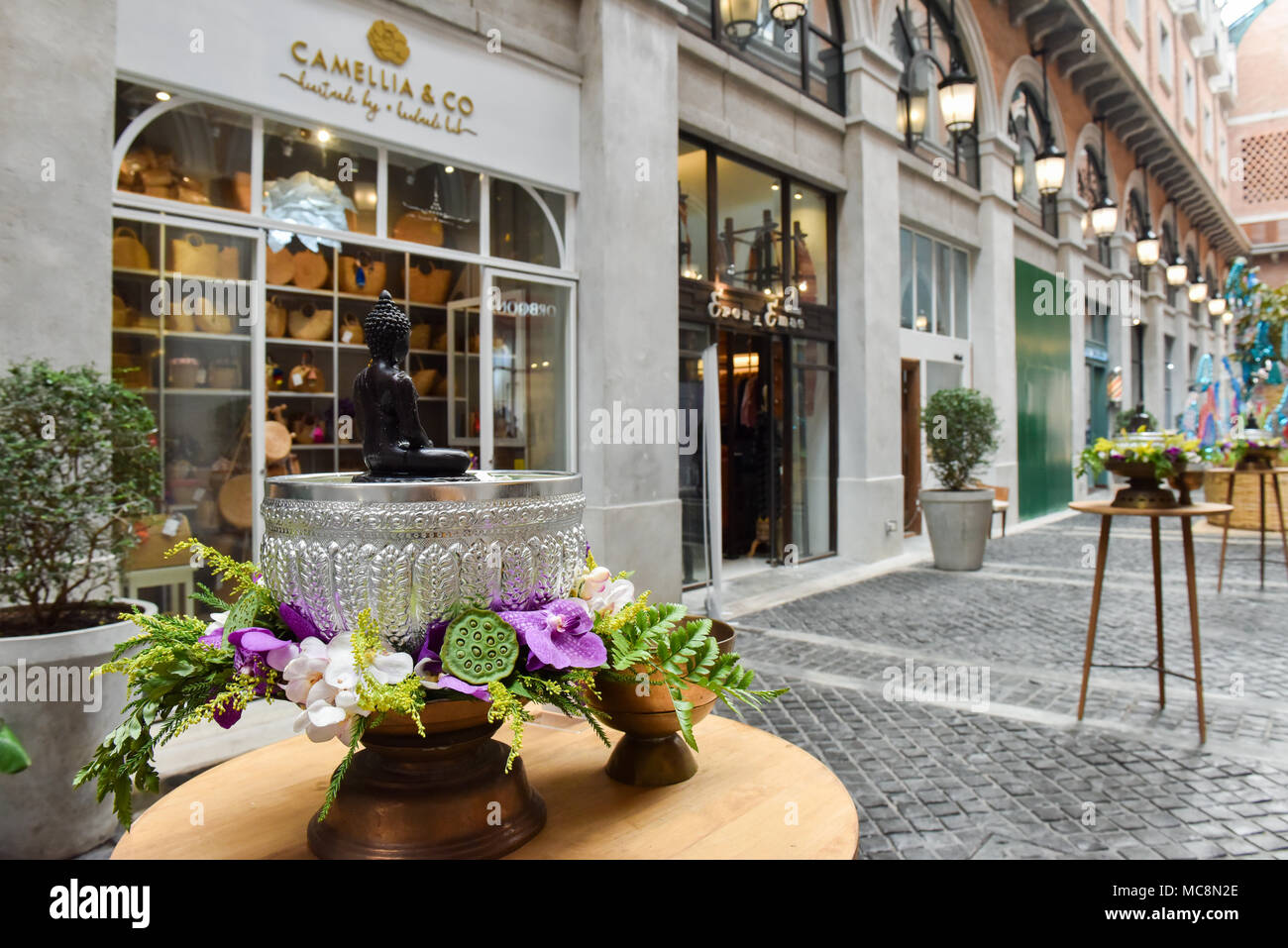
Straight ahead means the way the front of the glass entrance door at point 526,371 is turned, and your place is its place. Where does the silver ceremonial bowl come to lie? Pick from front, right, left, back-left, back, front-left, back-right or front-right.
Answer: front-right

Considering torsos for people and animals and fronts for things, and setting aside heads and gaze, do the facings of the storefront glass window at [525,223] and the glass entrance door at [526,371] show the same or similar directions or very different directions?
same or similar directions

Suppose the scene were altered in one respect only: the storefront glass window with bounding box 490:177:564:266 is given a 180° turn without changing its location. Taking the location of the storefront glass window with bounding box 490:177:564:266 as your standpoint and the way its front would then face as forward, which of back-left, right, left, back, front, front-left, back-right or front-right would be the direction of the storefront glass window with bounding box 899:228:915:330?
right

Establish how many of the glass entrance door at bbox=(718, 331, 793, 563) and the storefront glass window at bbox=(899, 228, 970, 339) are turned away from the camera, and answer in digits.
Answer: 0

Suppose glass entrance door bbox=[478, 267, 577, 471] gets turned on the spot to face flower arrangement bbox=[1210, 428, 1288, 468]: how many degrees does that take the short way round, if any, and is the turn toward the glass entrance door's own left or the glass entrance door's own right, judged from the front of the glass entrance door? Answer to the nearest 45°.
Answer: approximately 45° to the glass entrance door's own left

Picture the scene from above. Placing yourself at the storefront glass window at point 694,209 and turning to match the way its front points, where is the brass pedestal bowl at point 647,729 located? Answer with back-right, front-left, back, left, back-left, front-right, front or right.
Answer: front-right

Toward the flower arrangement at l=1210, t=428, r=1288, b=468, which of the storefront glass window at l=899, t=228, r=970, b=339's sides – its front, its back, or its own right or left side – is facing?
front

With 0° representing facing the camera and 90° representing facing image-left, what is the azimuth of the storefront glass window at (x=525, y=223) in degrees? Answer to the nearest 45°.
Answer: approximately 315°

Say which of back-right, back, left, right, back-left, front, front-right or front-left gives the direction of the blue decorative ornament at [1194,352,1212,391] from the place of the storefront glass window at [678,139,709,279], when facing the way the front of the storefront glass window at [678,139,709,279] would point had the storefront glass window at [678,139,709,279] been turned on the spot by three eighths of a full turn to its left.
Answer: front-right

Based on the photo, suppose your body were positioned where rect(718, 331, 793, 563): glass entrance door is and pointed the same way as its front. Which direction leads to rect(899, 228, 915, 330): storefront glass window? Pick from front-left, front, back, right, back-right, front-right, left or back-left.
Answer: left

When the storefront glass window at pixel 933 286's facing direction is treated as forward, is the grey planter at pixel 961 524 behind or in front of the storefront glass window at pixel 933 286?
in front

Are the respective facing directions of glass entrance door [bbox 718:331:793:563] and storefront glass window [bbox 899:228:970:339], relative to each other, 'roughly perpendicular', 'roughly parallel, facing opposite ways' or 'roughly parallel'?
roughly parallel

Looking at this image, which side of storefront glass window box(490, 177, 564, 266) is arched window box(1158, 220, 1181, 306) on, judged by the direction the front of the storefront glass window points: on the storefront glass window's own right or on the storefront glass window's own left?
on the storefront glass window's own left

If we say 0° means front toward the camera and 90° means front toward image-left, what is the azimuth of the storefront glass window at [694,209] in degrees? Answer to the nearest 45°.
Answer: approximately 315°

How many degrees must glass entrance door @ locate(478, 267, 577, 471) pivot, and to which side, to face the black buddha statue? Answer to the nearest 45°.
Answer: approximately 45° to its right

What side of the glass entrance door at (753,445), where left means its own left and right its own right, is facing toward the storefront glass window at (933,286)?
left

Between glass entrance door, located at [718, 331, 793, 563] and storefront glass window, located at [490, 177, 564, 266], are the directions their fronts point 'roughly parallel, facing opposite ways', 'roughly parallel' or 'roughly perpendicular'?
roughly parallel

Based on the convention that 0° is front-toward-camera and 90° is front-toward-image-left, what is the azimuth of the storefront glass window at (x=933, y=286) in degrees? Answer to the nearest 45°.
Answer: approximately 315°
